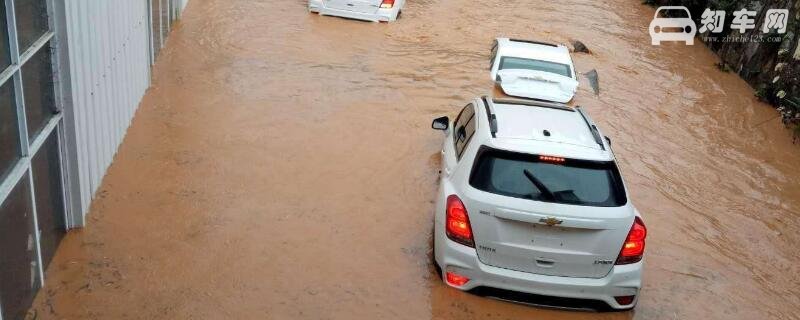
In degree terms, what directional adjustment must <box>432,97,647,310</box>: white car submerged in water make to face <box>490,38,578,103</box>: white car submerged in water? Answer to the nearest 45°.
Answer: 0° — it already faces it

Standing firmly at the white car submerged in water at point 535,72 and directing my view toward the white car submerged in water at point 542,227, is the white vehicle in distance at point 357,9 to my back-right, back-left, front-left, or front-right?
back-right

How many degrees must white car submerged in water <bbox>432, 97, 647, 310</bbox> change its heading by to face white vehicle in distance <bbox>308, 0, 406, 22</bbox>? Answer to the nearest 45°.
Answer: approximately 45° to its left

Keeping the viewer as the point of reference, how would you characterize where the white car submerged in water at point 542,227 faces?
facing away from the viewer
